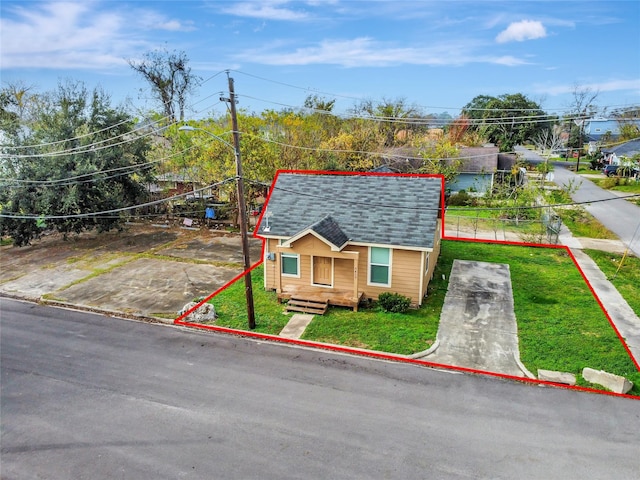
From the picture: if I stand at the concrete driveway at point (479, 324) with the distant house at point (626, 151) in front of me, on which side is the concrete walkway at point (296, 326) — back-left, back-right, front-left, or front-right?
back-left

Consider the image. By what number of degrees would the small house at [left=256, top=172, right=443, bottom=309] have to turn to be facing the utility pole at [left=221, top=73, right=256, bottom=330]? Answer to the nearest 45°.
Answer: approximately 45° to its right

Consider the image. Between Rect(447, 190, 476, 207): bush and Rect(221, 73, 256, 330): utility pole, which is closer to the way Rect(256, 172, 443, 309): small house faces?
the utility pole

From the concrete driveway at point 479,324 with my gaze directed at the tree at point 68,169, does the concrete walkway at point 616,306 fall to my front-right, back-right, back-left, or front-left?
back-right

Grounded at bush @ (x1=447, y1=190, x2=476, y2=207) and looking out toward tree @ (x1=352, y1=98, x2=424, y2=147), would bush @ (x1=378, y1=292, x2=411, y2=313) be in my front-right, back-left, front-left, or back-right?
back-left

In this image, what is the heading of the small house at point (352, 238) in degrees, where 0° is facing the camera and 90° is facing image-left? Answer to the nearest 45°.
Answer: approximately 0°

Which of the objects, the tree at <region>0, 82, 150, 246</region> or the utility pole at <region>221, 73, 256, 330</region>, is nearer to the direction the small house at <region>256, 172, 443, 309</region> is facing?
the utility pole

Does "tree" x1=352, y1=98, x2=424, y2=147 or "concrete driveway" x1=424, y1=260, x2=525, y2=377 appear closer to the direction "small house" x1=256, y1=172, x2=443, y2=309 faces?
the concrete driveway

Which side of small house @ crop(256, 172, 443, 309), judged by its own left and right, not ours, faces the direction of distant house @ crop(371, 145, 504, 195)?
back

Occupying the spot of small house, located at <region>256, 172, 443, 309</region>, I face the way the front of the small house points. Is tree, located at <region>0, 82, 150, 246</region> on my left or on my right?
on my right

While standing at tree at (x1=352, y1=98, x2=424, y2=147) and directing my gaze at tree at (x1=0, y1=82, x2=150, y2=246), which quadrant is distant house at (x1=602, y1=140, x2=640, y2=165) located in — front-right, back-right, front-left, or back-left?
back-left

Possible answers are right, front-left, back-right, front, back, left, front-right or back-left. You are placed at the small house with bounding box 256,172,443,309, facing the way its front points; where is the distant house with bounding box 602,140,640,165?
back-left

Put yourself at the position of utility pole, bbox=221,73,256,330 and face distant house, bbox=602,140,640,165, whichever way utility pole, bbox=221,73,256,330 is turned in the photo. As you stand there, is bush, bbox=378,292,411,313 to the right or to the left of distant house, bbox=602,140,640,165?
right

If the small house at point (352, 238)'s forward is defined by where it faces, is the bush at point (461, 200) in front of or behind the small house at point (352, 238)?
behind

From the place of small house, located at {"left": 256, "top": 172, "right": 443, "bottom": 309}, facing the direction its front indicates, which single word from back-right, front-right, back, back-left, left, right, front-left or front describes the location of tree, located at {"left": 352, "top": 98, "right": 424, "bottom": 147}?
back

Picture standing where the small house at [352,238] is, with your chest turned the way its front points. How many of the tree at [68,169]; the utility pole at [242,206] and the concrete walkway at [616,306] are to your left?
1
